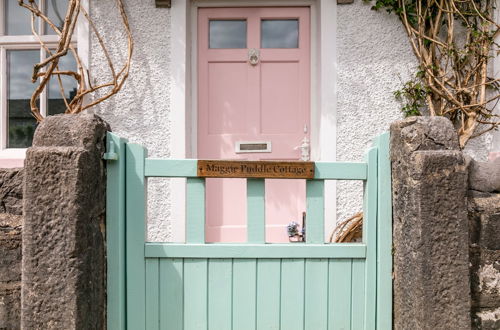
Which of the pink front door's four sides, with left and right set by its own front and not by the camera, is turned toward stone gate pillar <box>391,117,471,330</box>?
front

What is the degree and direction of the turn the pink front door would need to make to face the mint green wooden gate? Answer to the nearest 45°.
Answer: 0° — it already faces it

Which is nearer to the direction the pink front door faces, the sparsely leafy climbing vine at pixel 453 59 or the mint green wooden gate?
the mint green wooden gate

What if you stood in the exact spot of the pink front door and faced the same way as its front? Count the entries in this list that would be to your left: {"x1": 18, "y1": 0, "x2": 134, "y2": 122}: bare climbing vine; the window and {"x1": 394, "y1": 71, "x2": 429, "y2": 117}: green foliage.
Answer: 1

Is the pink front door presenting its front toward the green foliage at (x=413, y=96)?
no

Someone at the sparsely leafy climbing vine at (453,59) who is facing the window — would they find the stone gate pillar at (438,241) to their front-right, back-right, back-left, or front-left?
front-left

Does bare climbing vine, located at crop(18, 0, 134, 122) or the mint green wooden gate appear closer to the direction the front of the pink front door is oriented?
the mint green wooden gate

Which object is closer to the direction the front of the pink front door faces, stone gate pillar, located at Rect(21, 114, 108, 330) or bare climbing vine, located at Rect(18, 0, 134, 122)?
the stone gate pillar

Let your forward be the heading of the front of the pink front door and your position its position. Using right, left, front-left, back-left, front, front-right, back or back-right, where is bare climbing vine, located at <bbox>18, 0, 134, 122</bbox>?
right

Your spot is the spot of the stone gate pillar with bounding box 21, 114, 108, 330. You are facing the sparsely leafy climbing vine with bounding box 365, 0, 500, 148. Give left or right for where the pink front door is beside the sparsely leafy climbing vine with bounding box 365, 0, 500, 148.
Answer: left

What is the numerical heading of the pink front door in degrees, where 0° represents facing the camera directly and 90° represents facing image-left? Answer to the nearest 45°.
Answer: approximately 0°

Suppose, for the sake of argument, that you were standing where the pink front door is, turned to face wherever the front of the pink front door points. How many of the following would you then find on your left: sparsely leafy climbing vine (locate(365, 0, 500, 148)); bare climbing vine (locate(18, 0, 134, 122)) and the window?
1

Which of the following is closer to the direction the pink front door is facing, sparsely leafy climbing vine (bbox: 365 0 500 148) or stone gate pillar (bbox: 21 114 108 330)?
the stone gate pillar

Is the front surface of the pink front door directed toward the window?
no

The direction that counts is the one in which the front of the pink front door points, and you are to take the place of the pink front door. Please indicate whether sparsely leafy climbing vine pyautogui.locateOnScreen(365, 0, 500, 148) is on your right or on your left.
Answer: on your left
